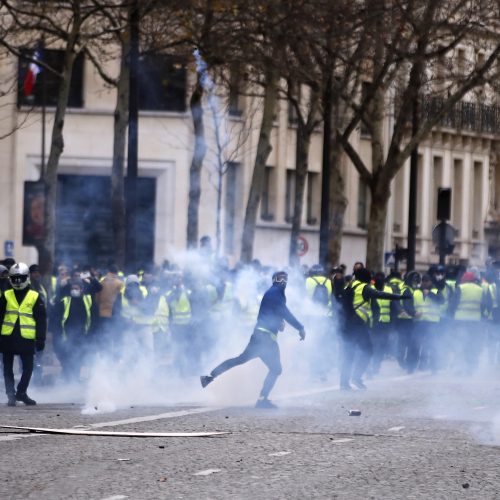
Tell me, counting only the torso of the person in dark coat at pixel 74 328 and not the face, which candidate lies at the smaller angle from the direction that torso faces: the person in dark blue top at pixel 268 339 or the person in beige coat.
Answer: the person in dark blue top

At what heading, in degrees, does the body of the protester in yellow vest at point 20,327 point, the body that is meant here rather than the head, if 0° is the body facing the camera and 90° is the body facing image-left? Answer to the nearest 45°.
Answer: approximately 0°

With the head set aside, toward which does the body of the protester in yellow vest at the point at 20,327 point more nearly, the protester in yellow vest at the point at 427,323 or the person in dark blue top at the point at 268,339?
the person in dark blue top

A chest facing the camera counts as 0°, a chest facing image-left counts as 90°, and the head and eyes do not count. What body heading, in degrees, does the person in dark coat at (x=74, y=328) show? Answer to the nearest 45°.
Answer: approximately 0°

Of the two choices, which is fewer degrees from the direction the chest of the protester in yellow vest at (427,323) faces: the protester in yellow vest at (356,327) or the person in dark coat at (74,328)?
the protester in yellow vest

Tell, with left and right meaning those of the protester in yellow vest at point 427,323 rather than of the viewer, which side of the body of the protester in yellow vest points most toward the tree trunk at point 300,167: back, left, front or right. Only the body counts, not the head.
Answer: back

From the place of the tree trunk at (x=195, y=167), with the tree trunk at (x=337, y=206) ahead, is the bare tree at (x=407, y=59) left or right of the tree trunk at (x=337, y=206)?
right

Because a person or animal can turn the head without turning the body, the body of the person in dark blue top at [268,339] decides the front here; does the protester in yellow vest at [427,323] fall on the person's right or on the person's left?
on the person's left
